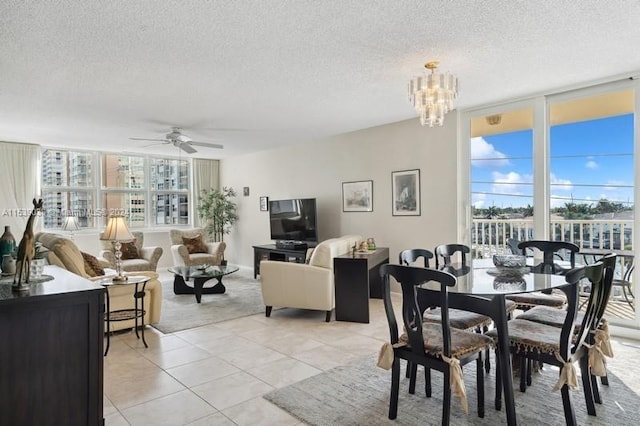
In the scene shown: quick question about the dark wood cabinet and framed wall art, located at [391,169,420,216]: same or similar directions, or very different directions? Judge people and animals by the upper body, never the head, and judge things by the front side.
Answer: very different directions

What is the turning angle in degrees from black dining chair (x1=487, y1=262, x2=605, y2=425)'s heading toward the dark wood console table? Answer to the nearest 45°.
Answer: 0° — it already faces it

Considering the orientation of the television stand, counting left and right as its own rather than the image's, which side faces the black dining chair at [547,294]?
left

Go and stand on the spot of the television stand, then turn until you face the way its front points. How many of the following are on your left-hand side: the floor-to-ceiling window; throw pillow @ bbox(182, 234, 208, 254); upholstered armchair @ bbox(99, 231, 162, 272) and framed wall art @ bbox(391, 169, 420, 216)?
2

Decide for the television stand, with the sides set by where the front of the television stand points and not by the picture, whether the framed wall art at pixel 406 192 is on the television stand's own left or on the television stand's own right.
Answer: on the television stand's own left

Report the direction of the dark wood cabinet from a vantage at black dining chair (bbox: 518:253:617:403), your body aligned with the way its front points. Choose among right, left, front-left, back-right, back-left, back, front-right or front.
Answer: left

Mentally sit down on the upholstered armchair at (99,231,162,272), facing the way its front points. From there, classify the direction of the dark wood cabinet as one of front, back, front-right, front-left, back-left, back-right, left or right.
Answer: front-right

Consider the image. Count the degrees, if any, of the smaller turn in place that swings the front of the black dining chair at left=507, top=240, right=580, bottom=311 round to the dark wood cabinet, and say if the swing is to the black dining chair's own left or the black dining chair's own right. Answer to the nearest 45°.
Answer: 0° — it already faces it

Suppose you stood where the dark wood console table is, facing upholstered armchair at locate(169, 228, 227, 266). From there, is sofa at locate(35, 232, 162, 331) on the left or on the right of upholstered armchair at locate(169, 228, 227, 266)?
left

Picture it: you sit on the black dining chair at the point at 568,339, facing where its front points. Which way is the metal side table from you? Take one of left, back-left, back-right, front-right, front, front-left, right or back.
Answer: front-left

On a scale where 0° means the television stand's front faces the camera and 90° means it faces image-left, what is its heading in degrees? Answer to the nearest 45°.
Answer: approximately 45°

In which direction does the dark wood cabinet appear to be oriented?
to the viewer's right

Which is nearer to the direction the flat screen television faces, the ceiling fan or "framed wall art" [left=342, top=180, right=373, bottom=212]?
the ceiling fan

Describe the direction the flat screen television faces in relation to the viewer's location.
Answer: facing the viewer and to the left of the viewer
